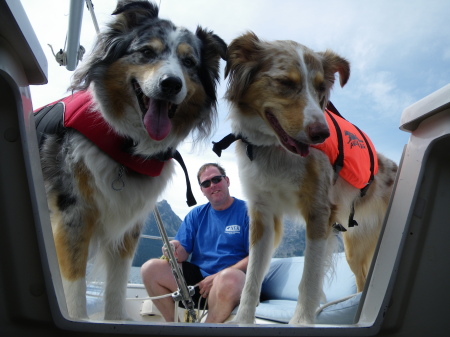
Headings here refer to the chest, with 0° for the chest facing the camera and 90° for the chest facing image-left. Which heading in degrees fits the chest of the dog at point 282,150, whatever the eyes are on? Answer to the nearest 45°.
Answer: approximately 45°

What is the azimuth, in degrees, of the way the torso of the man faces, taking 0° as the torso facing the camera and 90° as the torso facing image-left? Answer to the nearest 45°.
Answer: approximately 0°

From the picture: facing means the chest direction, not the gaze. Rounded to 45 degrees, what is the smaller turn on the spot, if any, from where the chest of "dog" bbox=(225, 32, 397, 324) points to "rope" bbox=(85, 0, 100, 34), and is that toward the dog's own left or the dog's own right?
approximately 45° to the dog's own right

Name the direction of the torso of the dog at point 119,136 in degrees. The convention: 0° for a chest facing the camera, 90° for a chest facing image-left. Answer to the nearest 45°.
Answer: approximately 315°
